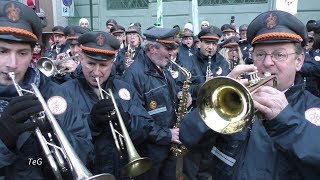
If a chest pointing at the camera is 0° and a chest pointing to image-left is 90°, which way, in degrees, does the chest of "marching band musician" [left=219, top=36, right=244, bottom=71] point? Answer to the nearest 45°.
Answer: approximately 0°

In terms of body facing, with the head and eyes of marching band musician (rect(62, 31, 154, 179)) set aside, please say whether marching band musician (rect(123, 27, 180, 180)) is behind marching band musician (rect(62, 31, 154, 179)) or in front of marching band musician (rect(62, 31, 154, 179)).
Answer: behind

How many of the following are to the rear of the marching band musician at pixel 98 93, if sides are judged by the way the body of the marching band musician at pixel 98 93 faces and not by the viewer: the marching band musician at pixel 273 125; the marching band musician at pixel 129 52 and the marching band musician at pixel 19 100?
1

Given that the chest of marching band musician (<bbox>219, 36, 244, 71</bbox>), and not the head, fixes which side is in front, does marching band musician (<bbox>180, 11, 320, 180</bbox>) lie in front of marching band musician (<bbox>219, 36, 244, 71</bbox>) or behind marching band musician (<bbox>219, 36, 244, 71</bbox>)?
in front

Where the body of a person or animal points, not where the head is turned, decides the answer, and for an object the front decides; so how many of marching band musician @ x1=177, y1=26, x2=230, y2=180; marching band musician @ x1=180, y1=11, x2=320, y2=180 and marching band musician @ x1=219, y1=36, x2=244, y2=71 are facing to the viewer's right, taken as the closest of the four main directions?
0

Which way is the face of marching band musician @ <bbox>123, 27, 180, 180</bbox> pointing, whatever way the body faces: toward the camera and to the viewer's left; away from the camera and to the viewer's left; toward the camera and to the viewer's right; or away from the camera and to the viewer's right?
toward the camera and to the viewer's right

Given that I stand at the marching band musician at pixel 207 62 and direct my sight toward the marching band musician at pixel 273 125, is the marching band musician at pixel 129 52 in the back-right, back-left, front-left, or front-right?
back-right

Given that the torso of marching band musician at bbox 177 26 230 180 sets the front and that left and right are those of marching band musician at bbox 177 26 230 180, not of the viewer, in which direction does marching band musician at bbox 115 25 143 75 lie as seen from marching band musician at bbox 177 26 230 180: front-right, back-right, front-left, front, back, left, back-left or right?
back-right

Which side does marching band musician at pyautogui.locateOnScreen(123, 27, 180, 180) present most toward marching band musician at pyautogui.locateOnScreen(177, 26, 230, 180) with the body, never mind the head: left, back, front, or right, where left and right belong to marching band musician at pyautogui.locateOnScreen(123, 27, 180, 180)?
left

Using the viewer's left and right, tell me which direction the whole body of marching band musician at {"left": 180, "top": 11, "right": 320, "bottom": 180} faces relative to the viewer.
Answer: facing the viewer and to the left of the viewer

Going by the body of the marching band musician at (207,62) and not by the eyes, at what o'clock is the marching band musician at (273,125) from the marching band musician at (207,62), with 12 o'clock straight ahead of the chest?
the marching band musician at (273,125) is roughly at 12 o'clock from the marching band musician at (207,62).

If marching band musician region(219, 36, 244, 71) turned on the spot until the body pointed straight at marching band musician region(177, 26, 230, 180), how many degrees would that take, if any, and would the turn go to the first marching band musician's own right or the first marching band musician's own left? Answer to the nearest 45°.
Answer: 0° — they already face them
